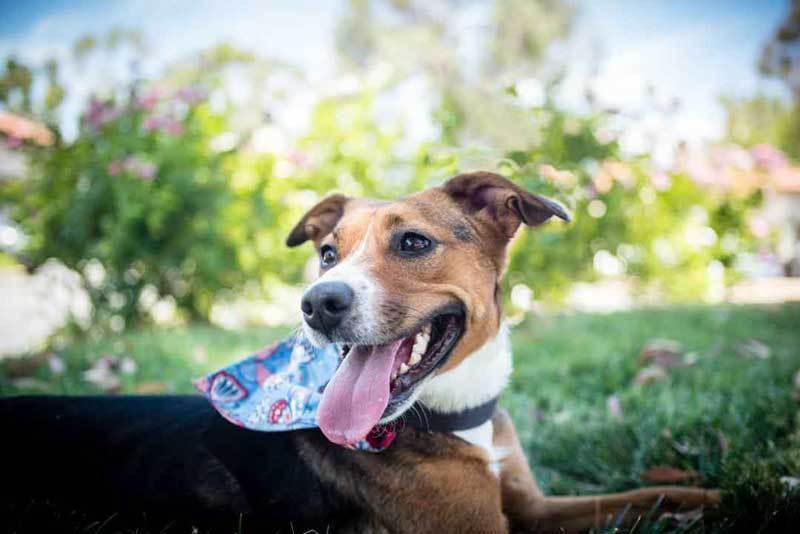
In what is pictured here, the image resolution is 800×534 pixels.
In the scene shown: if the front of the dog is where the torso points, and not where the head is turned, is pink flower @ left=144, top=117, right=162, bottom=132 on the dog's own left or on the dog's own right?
on the dog's own left

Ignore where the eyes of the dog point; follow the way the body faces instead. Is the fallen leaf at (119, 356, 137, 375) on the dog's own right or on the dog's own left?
on the dog's own left

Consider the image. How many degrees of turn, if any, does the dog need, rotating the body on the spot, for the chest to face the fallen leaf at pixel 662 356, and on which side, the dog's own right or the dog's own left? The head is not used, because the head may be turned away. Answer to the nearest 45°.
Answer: approximately 45° to the dog's own left

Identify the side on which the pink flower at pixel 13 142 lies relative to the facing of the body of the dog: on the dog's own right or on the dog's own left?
on the dog's own left

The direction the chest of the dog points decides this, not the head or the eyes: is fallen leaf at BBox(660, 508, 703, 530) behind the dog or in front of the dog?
in front

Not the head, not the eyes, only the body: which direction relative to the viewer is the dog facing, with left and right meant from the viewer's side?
facing to the right of the viewer

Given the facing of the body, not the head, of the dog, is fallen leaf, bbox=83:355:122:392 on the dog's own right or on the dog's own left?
on the dog's own left
